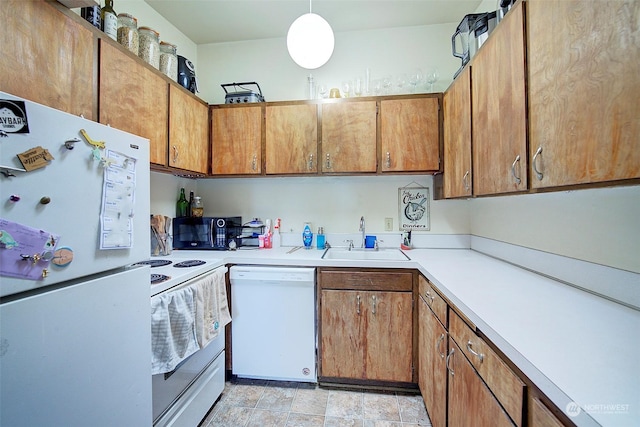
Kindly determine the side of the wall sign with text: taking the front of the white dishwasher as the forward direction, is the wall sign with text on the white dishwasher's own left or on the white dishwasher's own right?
on the white dishwasher's own left

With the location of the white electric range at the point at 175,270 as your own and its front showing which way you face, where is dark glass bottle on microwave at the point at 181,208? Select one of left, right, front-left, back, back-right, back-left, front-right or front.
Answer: back-left

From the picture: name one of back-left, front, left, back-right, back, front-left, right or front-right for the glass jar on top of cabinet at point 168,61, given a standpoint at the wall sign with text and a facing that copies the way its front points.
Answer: front-right

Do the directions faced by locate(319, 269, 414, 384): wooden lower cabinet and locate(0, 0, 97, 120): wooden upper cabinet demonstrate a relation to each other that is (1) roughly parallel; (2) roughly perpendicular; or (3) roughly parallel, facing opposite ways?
roughly perpendicular

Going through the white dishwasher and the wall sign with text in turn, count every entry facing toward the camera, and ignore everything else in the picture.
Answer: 2

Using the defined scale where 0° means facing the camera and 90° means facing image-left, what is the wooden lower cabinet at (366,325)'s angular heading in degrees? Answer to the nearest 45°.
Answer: approximately 0°

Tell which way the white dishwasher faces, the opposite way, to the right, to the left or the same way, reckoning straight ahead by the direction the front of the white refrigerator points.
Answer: to the right

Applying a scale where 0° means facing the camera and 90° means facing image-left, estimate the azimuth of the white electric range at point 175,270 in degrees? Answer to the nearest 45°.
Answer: approximately 315°

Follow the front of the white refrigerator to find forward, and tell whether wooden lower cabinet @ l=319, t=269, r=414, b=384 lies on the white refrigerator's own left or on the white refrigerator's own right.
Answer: on the white refrigerator's own left
